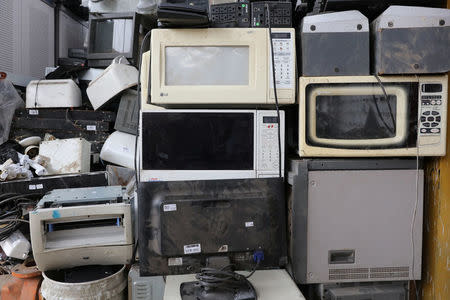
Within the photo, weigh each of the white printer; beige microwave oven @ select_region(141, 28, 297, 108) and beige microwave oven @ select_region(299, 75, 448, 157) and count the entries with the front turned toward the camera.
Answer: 3

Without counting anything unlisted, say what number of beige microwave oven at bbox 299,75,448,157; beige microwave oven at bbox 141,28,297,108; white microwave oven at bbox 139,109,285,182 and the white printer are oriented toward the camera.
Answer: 4

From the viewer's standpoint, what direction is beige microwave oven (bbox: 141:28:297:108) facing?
toward the camera

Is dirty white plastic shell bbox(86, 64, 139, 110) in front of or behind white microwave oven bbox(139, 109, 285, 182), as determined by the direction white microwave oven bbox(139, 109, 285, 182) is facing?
behind

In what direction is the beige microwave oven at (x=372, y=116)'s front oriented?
toward the camera

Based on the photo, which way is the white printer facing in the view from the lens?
facing the viewer

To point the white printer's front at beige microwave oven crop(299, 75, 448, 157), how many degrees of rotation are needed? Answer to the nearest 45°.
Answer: approximately 45° to its left
